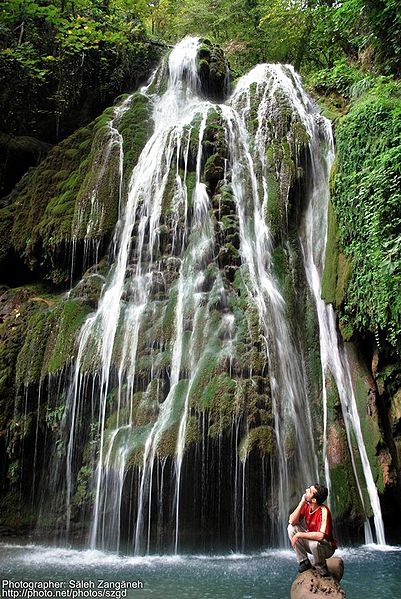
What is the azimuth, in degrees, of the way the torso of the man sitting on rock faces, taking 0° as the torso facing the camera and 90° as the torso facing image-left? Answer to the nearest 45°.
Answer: approximately 45°

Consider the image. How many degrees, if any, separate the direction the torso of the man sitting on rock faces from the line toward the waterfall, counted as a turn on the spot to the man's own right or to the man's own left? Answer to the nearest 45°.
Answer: approximately 90° to the man's own right

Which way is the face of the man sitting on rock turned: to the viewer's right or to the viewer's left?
to the viewer's left
